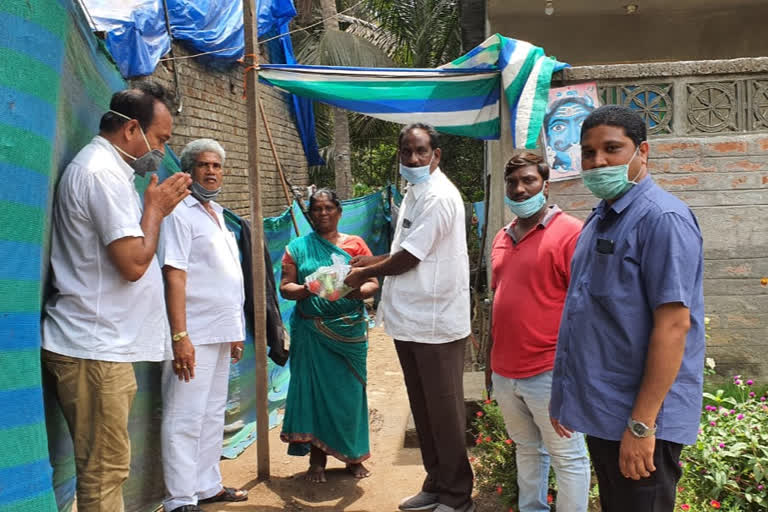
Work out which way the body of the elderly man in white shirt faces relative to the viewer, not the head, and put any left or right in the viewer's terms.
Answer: facing the viewer and to the right of the viewer

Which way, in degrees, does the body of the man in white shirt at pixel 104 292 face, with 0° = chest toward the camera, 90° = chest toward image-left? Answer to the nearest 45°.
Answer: approximately 270°

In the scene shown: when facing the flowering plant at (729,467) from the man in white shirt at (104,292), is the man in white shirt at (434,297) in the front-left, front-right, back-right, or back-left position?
front-left

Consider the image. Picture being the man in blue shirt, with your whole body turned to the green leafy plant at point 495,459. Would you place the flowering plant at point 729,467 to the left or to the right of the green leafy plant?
right

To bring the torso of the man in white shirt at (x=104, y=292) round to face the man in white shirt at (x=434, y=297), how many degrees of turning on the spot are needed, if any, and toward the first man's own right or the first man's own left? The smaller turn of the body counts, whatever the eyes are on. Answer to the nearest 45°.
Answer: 0° — they already face them

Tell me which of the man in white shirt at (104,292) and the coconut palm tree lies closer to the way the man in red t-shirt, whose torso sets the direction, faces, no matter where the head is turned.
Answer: the man in white shirt

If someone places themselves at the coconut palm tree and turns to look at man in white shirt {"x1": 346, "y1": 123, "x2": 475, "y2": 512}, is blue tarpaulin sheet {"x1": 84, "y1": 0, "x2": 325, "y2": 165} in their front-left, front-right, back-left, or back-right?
front-right

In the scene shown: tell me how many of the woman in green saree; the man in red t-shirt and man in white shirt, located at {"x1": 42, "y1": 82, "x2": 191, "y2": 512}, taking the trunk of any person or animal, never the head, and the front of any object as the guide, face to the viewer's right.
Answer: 1

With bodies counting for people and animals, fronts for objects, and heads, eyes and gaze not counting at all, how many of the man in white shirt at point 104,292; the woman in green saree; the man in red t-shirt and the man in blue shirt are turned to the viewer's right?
1

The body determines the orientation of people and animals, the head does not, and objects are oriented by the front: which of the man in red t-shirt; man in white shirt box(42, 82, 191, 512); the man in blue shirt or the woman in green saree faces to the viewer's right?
the man in white shirt

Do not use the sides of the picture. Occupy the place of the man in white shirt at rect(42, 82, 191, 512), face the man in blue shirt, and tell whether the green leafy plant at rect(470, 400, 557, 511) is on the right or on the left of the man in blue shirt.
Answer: left

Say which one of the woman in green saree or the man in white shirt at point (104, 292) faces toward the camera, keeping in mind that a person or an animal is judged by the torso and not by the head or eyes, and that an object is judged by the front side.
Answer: the woman in green saree

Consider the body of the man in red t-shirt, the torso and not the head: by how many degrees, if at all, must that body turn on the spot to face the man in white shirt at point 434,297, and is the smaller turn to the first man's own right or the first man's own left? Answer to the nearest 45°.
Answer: approximately 90° to the first man's own right

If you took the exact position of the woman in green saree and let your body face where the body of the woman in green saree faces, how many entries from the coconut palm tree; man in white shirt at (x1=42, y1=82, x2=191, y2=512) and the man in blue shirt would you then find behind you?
1
